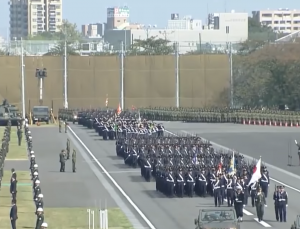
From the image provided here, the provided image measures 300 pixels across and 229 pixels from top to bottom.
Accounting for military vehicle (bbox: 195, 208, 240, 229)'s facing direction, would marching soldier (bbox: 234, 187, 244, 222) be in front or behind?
behind

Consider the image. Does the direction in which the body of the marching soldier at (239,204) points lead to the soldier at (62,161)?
no

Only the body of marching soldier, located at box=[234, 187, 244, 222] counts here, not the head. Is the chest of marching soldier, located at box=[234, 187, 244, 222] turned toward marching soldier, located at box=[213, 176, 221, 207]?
no

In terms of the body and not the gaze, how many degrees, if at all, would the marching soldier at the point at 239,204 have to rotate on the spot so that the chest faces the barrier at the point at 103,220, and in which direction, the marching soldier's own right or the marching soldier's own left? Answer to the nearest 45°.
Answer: approximately 45° to the marching soldier's own right

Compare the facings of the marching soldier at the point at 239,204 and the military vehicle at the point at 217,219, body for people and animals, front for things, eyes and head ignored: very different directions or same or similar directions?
same or similar directions

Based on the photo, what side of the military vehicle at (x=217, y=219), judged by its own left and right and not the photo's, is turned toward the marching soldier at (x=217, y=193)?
back

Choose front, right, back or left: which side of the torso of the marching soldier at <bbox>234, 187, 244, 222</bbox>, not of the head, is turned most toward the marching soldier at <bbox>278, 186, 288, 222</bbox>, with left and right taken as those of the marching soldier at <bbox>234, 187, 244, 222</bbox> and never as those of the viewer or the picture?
left

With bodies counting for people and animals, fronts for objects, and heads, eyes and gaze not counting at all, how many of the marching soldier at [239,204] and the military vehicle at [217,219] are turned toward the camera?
2

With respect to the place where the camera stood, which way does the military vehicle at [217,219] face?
facing the viewer
